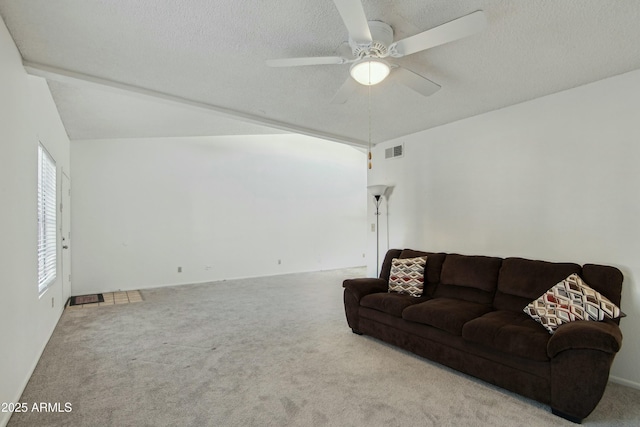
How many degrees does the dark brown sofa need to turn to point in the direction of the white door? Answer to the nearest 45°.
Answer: approximately 45° to its right

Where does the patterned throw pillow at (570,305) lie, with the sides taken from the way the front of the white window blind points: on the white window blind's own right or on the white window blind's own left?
on the white window blind's own right

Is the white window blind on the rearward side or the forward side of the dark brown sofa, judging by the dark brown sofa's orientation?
on the forward side

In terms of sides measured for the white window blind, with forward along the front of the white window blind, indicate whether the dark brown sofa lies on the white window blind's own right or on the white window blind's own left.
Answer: on the white window blind's own right

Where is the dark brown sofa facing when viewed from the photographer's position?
facing the viewer and to the left of the viewer

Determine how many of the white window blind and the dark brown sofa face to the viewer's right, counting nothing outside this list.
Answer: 1

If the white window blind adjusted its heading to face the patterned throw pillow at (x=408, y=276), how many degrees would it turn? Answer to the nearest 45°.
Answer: approximately 45° to its right

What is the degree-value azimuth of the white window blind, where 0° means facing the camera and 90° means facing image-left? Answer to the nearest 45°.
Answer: approximately 270°
